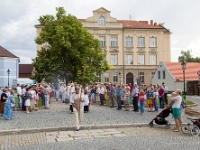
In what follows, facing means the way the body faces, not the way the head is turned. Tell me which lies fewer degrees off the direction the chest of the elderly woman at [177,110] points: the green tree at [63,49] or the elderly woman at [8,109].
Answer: the elderly woman

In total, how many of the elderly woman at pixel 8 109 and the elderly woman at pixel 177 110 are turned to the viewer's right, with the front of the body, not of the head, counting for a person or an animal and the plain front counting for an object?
1

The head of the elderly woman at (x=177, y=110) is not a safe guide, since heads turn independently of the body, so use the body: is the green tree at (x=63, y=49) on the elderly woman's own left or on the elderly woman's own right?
on the elderly woman's own right

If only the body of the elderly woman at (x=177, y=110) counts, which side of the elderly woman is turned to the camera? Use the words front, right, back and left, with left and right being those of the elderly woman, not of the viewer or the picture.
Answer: left

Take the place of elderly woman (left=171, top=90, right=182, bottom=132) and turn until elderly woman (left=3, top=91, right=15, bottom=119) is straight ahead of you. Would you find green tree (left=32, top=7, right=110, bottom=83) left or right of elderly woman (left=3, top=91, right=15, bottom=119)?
right

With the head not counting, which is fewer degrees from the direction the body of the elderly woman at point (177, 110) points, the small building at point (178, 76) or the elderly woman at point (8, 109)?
the elderly woman

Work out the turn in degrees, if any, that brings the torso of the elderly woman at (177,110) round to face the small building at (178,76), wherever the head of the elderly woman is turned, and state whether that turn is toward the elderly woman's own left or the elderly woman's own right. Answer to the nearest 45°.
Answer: approximately 90° to the elderly woman's own right

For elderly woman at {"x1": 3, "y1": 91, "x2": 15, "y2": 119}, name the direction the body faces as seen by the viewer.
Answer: to the viewer's right

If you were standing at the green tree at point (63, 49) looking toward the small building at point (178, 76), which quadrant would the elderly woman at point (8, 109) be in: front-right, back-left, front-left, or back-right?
back-right
